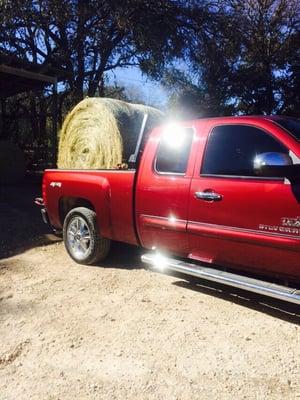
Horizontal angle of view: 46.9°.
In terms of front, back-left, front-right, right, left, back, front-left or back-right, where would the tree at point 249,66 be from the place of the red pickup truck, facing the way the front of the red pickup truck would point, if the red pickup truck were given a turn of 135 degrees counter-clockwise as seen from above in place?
front

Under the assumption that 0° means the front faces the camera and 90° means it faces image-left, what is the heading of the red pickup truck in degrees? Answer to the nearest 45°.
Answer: approximately 315°

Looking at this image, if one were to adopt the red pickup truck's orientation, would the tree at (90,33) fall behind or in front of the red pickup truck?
behind
